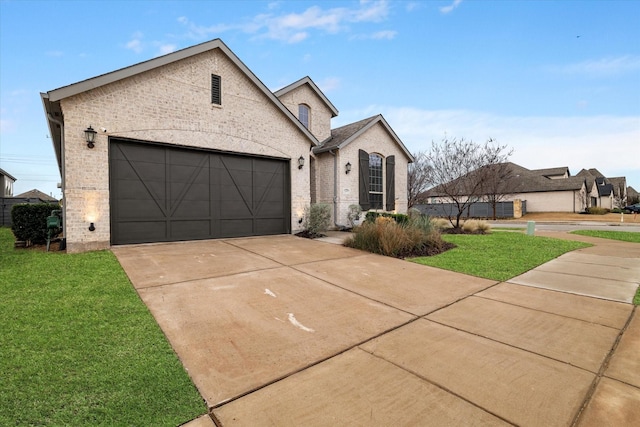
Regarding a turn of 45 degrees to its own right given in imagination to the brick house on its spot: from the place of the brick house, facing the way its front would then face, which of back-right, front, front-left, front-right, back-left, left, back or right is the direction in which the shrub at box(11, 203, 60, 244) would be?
right

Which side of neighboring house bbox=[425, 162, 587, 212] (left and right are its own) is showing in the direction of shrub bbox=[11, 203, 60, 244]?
right

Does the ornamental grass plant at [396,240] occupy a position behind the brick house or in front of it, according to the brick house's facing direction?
in front

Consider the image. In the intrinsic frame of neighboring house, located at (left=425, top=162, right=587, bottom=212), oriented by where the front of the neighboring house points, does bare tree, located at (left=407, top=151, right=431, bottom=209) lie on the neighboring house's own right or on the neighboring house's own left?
on the neighboring house's own right

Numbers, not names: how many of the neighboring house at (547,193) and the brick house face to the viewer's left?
0

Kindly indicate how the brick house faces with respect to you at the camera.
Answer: facing the viewer and to the right of the viewer

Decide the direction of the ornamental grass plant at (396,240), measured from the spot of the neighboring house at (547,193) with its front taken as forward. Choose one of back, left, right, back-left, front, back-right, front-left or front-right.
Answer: right

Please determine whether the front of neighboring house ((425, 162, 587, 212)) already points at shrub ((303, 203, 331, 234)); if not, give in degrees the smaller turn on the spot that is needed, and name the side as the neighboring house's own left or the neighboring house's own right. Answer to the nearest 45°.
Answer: approximately 90° to the neighboring house's own right
